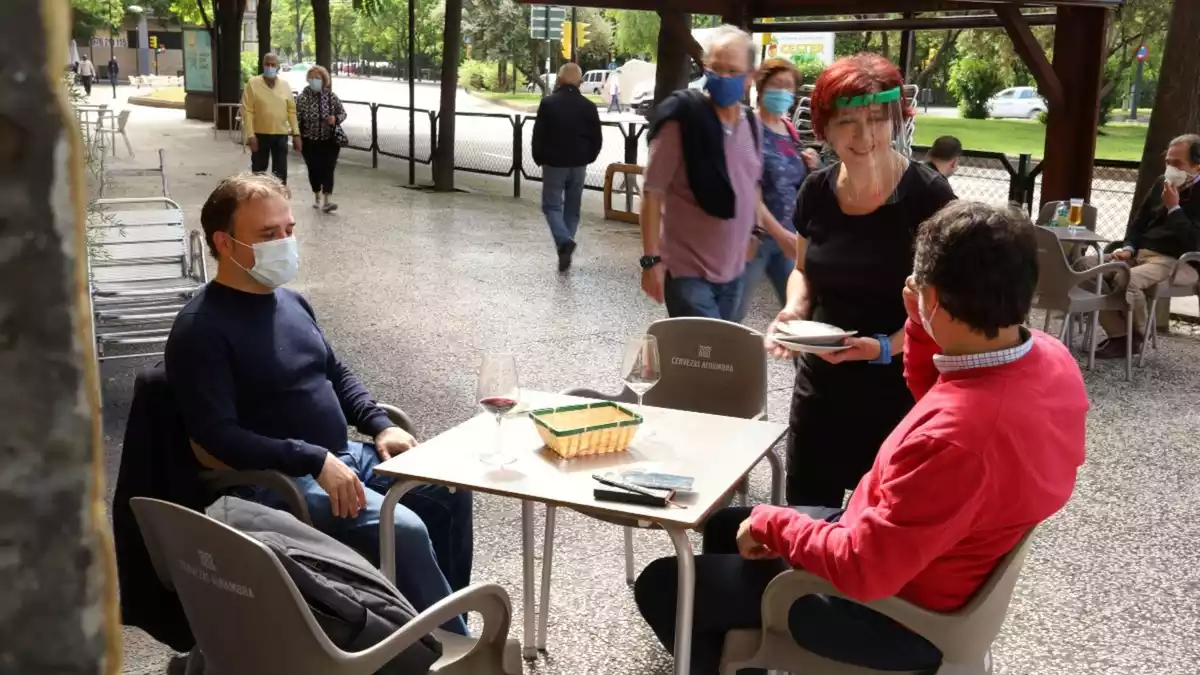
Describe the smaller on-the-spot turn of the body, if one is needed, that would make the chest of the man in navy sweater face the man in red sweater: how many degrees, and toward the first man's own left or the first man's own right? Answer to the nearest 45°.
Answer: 0° — they already face them

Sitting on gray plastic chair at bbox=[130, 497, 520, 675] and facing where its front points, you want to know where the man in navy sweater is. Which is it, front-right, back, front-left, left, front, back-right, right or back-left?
front-left

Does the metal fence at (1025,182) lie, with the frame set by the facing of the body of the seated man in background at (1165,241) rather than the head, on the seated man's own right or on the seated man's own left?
on the seated man's own right

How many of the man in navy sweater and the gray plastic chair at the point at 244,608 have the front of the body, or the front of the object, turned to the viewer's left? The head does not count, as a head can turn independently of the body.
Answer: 0

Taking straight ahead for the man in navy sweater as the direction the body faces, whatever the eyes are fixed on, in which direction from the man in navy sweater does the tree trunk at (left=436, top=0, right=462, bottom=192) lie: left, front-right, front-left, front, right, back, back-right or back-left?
back-left

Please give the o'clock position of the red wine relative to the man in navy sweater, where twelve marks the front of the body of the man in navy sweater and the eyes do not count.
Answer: The red wine is roughly at 12 o'clock from the man in navy sweater.

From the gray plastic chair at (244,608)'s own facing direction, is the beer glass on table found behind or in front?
in front

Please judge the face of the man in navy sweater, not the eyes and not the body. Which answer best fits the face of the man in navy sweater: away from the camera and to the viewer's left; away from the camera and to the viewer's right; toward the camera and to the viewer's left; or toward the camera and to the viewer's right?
toward the camera and to the viewer's right

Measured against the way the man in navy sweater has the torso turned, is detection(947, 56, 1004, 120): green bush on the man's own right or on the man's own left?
on the man's own left

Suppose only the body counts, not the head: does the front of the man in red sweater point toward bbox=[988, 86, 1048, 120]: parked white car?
no

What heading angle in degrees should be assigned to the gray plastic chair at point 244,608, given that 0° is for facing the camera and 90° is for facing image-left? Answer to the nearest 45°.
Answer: approximately 225°

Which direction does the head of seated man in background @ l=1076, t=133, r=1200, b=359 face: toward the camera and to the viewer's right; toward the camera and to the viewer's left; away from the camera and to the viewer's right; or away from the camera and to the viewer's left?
toward the camera and to the viewer's left

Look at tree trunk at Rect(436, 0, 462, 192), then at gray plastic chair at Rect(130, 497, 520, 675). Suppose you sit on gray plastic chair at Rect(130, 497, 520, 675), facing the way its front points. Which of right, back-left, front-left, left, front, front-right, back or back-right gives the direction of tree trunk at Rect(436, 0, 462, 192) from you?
front-left

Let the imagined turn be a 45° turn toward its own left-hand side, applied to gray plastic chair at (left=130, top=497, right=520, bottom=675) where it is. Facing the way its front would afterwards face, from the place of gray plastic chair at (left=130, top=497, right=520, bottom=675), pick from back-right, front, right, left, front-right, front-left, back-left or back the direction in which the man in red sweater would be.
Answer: right

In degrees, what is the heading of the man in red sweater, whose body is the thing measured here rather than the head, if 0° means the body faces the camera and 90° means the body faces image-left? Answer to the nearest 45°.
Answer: approximately 135°

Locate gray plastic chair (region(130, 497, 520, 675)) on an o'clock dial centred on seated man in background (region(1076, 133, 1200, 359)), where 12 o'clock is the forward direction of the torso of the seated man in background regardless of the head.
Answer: The gray plastic chair is roughly at 11 o'clock from the seated man in background.

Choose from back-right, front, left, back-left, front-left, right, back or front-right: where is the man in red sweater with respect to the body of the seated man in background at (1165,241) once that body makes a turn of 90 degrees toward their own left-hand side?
front-right

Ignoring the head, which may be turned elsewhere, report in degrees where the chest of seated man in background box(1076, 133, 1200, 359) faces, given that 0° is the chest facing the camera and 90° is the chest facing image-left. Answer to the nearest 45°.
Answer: approximately 45°

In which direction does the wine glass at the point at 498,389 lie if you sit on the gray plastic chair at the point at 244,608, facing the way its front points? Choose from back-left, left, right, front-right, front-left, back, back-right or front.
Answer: front
